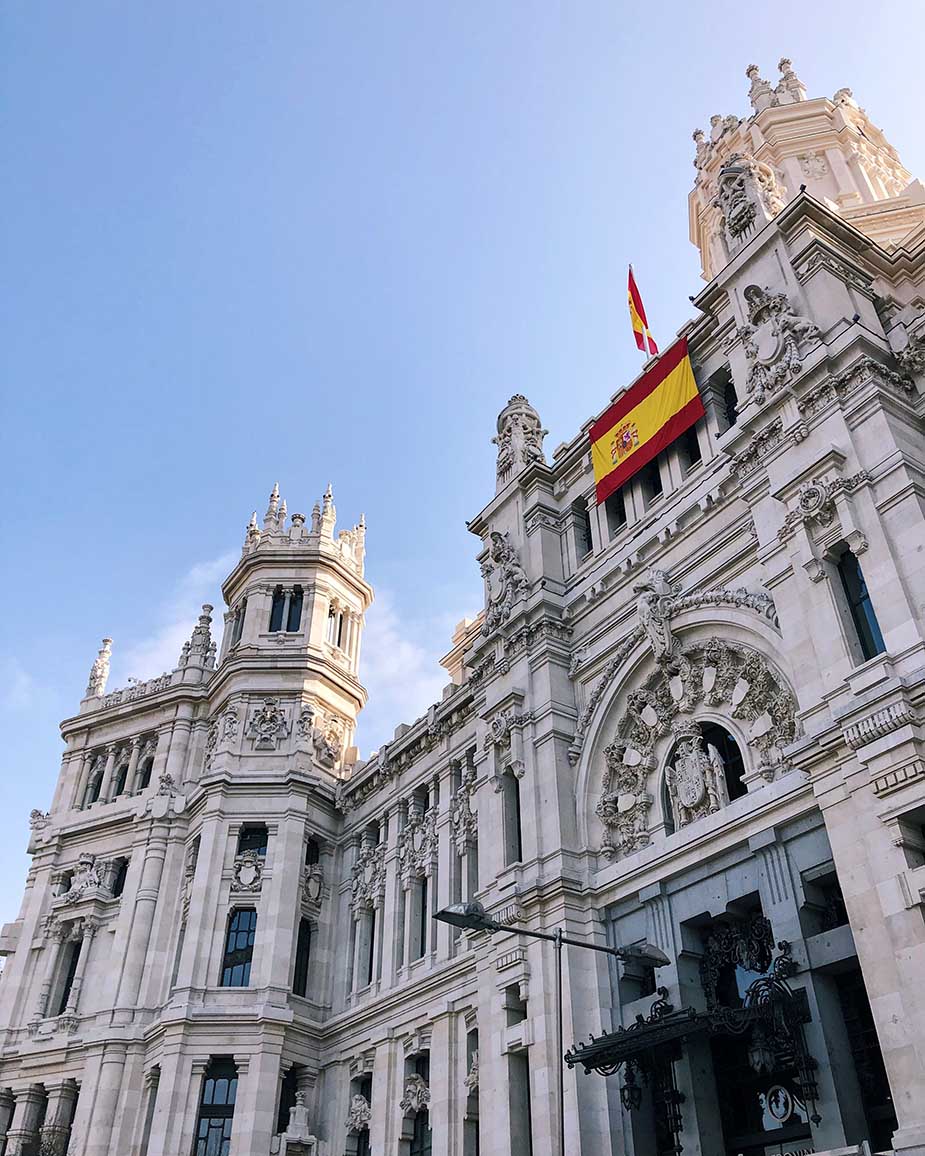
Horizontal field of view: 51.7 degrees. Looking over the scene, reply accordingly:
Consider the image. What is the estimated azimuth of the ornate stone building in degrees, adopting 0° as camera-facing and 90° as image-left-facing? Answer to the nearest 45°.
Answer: approximately 45°
